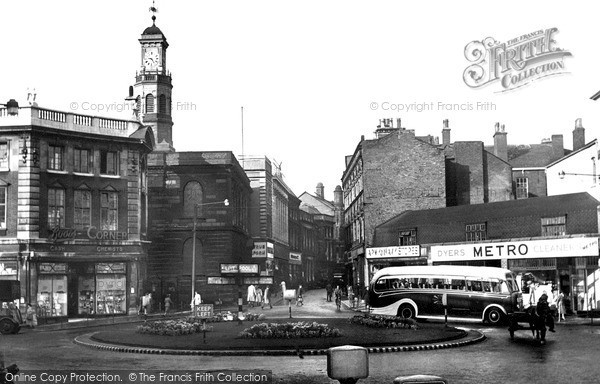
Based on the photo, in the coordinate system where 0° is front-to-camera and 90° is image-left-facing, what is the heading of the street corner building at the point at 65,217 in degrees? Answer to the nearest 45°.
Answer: approximately 0°

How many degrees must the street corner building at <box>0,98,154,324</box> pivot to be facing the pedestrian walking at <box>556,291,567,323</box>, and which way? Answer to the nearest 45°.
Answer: approximately 45° to its left

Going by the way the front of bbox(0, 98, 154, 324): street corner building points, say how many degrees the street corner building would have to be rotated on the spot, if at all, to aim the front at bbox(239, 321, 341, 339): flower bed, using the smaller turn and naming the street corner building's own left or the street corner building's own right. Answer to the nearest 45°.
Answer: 0° — it already faces it

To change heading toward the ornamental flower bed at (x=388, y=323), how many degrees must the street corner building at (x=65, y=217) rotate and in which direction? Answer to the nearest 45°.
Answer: approximately 45° to its left

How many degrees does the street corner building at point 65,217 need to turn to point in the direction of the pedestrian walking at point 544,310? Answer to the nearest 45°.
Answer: approximately 45° to its left
